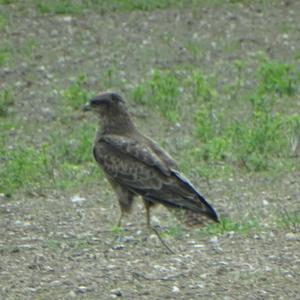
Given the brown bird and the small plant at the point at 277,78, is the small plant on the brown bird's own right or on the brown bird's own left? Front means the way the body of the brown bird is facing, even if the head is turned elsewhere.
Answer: on the brown bird's own right

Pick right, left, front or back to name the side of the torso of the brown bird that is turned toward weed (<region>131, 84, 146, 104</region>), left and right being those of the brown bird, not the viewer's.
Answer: right

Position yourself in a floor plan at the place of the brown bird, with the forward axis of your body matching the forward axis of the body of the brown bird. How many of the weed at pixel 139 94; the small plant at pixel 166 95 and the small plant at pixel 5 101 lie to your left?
0

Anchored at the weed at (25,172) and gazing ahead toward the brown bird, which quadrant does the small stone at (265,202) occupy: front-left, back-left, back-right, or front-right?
front-left

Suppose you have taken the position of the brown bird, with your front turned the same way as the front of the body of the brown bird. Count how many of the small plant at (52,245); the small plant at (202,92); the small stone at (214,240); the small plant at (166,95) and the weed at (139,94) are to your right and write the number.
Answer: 3

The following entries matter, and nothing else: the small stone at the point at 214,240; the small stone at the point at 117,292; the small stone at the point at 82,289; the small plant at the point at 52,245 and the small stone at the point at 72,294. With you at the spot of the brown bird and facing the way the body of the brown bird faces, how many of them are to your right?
0

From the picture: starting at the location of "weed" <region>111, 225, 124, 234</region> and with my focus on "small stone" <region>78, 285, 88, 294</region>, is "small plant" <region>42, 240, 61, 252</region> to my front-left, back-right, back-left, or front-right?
front-right

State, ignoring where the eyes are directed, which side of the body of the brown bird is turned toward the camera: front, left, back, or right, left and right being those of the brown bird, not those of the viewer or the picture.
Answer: left

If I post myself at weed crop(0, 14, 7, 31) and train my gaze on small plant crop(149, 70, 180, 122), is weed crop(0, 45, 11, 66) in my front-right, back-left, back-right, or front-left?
front-right

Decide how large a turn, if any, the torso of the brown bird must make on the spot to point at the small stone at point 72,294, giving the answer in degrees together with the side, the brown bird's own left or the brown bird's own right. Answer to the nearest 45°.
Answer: approximately 90° to the brown bird's own left

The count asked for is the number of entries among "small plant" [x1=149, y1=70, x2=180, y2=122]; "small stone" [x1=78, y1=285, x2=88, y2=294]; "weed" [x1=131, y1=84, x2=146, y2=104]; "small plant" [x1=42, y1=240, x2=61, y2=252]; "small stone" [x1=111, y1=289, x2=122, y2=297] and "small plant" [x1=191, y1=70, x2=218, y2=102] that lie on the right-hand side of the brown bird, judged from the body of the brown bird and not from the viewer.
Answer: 3

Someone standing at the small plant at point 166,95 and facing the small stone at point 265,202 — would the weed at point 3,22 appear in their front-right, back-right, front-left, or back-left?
back-right

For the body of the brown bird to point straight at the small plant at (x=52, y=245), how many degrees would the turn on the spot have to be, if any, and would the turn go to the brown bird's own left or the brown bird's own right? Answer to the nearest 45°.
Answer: approximately 45° to the brown bird's own left

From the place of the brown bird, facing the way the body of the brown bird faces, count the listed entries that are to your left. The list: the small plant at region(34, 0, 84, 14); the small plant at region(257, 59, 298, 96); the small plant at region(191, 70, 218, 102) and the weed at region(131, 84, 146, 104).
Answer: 0

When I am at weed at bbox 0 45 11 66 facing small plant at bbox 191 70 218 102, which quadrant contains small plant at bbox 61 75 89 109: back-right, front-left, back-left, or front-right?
front-right

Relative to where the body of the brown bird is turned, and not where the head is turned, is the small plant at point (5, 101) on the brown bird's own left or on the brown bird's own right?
on the brown bird's own right
